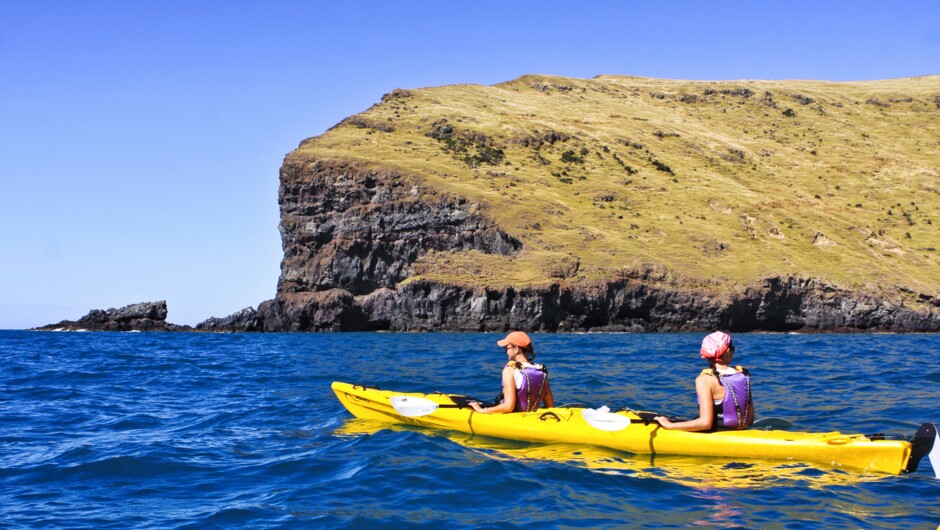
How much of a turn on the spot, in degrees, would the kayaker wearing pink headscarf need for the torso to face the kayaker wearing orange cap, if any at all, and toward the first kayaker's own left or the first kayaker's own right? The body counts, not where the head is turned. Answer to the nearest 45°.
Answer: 0° — they already face them

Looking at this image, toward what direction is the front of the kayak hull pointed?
to the viewer's left

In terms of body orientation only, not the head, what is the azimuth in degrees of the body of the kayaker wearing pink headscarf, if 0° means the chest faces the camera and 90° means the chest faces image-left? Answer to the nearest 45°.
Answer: approximately 135°
